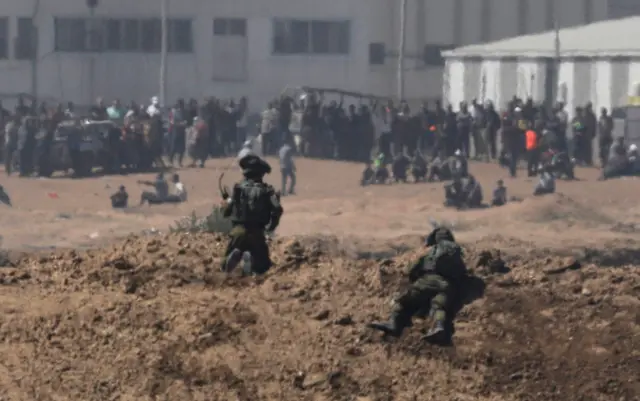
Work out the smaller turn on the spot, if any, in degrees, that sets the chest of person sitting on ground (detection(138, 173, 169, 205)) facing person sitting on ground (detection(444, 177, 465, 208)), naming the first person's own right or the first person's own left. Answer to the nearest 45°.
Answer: approximately 180°

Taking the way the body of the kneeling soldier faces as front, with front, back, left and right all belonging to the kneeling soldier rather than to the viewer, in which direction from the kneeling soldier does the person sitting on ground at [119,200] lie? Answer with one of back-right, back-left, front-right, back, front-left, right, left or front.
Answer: front

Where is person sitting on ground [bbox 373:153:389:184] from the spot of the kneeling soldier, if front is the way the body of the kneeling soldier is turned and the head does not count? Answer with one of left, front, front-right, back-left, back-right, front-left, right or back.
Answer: front

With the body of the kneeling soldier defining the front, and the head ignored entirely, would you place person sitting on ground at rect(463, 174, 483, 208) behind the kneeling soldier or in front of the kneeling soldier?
in front

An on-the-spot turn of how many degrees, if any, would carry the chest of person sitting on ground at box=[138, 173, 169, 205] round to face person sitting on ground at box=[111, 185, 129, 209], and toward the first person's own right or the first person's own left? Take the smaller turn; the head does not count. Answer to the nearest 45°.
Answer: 0° — they already face them

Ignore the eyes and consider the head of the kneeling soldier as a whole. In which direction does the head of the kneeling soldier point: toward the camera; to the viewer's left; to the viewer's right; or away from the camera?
away from the camera

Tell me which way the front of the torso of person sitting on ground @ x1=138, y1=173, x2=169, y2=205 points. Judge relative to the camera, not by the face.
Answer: to the viewer's left

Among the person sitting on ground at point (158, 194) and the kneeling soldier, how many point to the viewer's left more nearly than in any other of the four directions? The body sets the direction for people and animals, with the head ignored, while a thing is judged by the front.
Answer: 1

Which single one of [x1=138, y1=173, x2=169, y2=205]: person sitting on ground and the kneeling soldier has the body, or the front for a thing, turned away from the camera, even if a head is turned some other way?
the kneeling soldier

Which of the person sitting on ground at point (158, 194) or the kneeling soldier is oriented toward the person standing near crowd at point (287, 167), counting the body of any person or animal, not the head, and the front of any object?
the kneeling soldier

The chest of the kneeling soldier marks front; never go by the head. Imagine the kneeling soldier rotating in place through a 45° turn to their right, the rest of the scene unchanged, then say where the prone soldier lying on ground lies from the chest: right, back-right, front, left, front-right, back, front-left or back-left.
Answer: right

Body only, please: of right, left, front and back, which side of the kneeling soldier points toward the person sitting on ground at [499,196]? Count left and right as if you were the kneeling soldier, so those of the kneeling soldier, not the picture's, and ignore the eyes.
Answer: front

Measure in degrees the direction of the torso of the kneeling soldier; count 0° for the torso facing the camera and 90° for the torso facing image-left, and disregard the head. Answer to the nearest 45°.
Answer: approximately 180°

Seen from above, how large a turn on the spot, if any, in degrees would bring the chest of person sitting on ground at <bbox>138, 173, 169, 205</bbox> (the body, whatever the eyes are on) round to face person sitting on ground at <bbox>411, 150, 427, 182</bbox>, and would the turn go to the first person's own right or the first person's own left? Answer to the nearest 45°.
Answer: approximately 180°

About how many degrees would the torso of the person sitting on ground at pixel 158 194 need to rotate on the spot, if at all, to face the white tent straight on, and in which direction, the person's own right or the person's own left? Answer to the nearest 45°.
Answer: approximately 135° to the person's own right

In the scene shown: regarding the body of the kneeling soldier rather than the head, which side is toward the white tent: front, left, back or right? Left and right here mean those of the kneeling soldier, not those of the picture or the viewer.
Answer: front

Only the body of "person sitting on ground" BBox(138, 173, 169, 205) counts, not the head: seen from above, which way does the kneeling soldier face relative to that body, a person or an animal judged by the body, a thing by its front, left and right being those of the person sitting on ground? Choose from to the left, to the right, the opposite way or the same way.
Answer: to the right

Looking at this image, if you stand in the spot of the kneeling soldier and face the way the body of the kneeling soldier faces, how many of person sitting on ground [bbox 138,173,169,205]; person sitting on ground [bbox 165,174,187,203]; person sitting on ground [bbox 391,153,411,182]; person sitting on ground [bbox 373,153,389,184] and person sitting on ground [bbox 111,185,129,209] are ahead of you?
5

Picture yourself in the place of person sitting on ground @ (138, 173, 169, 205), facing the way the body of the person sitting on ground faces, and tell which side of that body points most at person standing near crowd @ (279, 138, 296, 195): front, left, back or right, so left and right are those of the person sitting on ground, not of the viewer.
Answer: back
